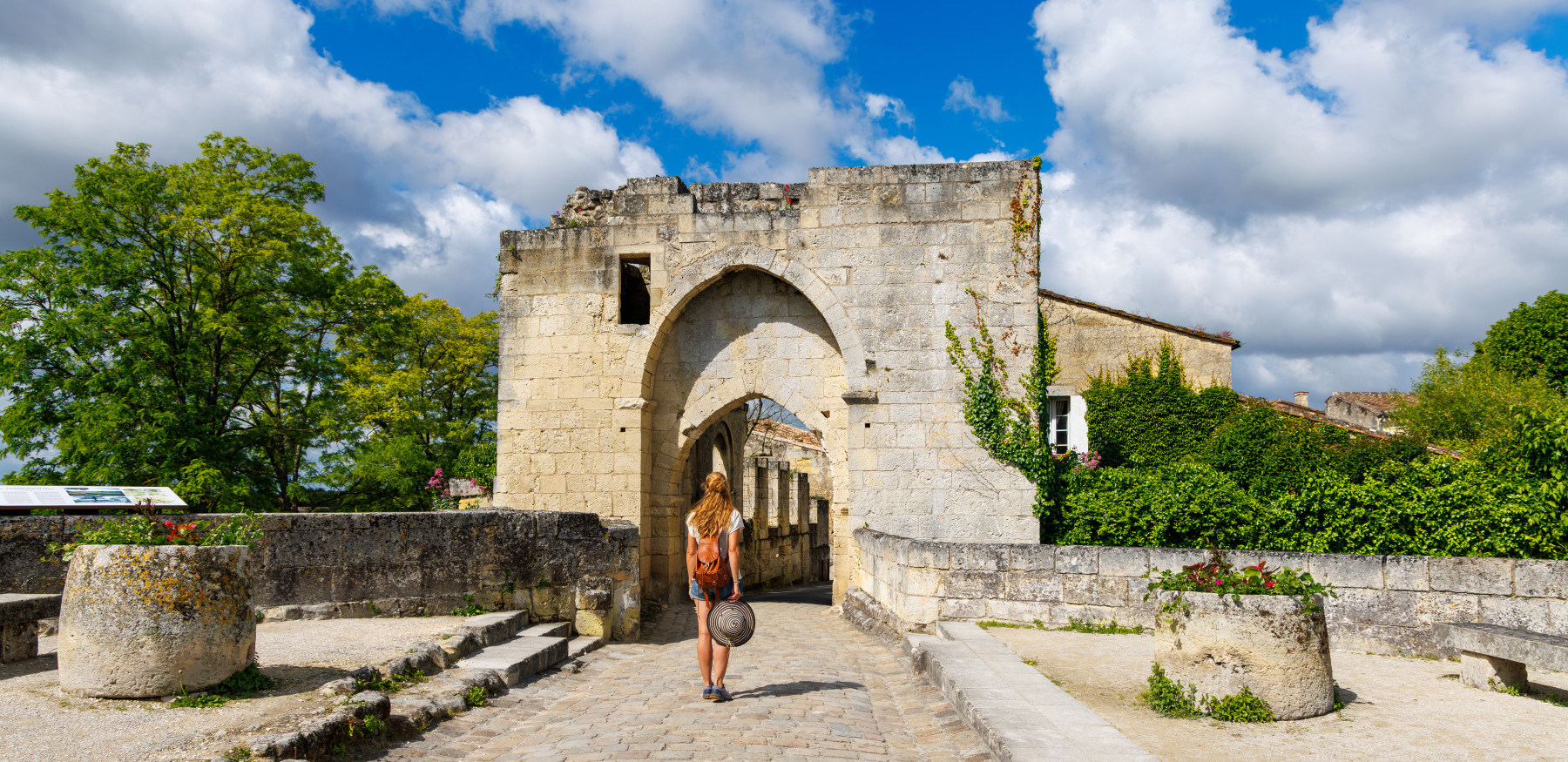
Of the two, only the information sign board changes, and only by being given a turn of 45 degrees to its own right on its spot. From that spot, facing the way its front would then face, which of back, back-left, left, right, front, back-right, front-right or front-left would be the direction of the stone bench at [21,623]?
front-left

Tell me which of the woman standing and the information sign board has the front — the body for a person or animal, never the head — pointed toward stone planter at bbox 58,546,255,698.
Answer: the information sign board

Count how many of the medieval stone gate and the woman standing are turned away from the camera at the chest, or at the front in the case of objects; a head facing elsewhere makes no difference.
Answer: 1

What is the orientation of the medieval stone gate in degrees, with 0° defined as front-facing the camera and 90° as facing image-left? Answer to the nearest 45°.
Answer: approximately 0°

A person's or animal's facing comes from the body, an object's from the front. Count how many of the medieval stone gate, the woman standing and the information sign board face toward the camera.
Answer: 2

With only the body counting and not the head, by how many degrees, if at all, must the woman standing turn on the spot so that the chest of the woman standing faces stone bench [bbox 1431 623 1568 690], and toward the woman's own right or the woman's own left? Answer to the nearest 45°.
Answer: approximately 90° to the woman's own right

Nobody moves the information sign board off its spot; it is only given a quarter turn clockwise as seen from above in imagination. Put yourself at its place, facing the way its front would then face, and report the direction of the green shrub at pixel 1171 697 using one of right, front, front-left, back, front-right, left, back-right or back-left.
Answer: back-left

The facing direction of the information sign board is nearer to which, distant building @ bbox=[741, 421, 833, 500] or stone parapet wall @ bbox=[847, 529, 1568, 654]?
the stone parapet wall

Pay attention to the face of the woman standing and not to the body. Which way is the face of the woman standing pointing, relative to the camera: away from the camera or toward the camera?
away from the camera

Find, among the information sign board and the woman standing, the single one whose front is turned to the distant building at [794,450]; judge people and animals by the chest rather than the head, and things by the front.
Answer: the woman standing

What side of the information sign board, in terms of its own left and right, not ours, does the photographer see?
front

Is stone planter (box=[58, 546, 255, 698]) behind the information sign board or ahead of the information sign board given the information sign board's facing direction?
ahead

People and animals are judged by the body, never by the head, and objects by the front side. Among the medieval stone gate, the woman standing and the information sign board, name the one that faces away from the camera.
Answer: the woman standing

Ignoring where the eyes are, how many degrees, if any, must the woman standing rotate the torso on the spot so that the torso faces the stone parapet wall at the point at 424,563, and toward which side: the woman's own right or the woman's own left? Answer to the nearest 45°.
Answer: approximately 45° to the woman's own left

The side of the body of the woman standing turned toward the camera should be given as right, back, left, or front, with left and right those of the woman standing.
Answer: back
